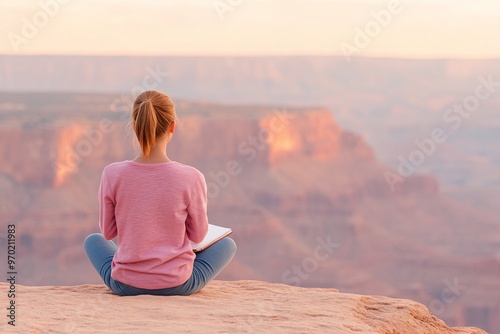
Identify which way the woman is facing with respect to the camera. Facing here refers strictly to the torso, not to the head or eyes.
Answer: away from the camera
